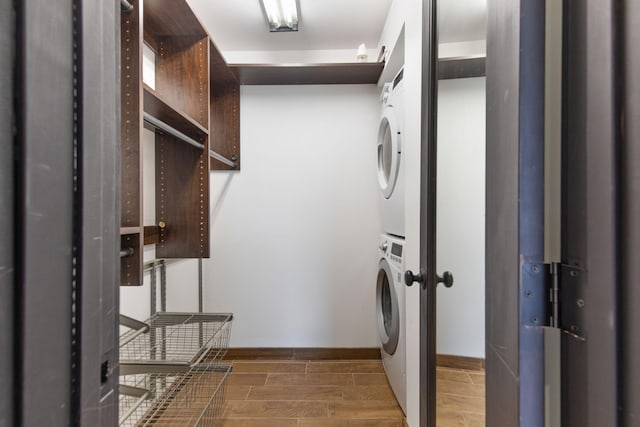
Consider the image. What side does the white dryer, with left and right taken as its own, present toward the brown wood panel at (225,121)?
front

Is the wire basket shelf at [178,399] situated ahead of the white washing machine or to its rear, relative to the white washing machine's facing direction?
ahead

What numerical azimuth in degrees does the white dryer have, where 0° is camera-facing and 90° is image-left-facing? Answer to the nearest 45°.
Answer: approximately 90°

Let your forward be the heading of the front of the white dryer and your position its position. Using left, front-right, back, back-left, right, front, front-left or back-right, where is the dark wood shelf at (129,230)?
front-left

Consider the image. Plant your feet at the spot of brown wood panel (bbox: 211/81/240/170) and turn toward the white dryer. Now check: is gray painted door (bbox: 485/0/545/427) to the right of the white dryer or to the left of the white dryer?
right

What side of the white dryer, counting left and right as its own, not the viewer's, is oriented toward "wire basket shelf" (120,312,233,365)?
front

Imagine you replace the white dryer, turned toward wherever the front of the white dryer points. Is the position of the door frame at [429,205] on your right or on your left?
on your left

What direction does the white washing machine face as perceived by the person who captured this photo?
facing to the left of the viewer

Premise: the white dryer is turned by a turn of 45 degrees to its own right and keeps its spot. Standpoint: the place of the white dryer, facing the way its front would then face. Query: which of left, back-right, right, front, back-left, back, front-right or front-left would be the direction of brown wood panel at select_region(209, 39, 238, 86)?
front-left

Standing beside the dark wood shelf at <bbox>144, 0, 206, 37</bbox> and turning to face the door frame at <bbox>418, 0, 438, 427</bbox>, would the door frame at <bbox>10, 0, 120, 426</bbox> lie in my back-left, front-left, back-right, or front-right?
front-right

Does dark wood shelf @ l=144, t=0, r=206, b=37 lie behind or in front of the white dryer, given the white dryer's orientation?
in front

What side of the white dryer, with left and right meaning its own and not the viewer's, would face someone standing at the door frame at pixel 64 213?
left

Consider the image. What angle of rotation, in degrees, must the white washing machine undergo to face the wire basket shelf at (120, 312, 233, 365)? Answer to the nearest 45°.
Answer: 0° — it already faces it
